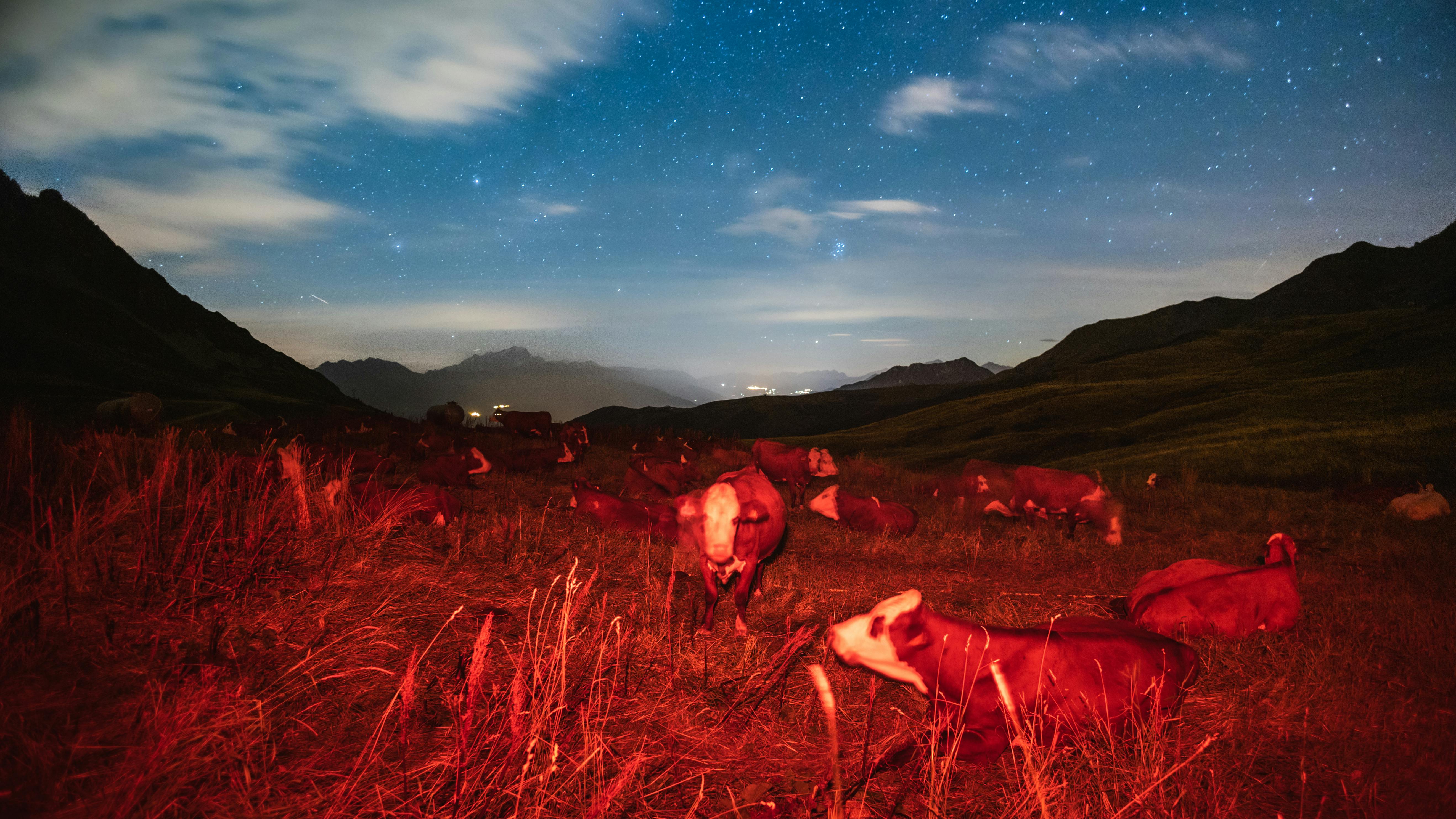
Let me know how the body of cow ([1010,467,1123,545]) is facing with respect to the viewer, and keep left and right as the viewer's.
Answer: facing to the right of the viewer

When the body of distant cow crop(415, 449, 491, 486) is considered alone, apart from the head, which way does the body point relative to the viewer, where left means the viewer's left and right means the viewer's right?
facing to the right of the viewer

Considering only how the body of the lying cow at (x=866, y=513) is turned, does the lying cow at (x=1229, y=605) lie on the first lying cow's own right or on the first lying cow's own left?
on the first lying cow's own left

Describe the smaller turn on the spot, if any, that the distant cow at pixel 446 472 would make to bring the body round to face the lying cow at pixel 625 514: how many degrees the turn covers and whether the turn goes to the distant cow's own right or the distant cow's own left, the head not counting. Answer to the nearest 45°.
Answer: approximately 45° to the distant cow's own right

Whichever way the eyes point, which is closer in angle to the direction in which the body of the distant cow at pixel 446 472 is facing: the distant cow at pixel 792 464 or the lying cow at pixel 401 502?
the distant cow

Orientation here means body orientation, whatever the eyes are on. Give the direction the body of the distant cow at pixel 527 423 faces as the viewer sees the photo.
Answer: to the viewer's left

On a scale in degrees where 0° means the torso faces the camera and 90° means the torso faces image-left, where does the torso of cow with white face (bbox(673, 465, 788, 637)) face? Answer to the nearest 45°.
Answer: approximately 0°

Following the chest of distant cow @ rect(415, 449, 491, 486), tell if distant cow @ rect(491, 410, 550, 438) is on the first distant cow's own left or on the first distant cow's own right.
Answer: on the first distant cow's own left

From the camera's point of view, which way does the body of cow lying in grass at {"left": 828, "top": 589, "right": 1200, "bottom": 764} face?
to the viewer's left

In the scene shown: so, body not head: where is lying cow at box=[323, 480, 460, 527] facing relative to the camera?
to the viewer's left

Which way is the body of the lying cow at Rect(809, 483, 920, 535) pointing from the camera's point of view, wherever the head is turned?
to the viewer's left
